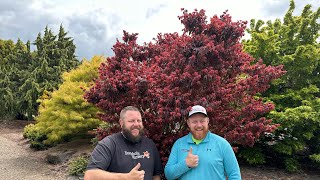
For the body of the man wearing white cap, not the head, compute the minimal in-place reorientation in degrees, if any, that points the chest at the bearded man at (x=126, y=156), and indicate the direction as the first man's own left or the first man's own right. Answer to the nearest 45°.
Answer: approximately 90° to the first man's own right

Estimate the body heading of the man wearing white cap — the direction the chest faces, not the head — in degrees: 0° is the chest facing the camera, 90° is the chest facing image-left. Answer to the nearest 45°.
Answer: approximately 0°

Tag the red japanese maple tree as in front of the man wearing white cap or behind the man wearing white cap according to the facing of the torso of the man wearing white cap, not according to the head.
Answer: behind

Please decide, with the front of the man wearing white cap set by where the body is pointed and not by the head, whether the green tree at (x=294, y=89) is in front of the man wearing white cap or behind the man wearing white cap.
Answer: behind

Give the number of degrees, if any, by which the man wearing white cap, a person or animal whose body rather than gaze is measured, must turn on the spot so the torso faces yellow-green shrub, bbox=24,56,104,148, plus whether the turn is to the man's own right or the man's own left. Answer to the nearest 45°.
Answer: approximately 135° to the man's own right

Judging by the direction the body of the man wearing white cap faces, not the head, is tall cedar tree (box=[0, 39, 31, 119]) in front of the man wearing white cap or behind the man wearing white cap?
behind

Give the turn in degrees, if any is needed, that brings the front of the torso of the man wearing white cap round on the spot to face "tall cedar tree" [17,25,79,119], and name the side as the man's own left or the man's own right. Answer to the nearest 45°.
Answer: approximately 135° to the man's own right
